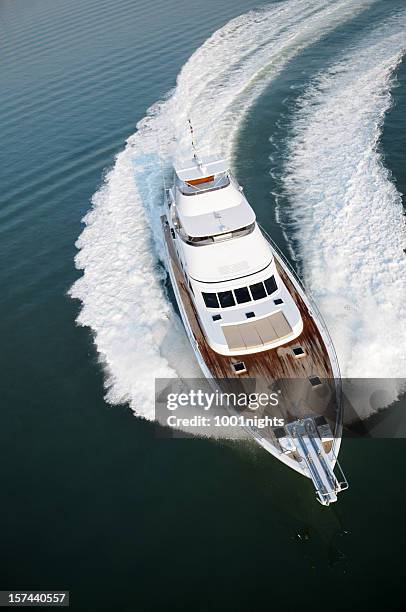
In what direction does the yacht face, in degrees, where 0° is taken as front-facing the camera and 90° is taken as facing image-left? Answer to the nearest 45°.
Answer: approximately 0°
